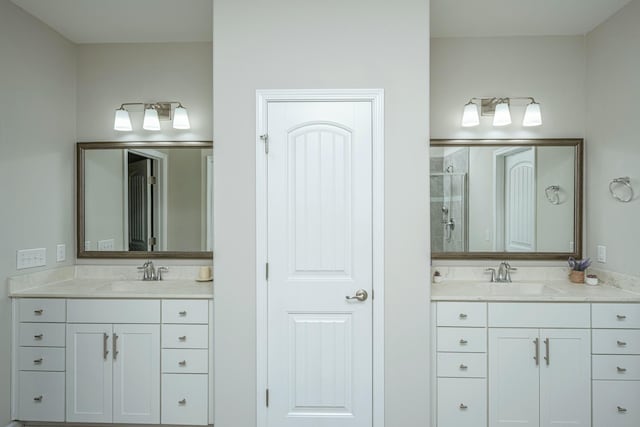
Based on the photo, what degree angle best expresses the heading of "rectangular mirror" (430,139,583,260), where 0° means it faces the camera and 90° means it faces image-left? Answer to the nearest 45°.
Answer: approximately 0°

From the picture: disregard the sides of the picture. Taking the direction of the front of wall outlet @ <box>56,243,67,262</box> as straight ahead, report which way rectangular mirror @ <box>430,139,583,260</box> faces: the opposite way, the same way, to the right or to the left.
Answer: to the right

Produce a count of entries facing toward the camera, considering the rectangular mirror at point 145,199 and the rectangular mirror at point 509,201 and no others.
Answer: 2

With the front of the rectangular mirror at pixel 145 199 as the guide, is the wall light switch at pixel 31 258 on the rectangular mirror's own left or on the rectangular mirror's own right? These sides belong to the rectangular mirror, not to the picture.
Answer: on the rectangular mirror's own right

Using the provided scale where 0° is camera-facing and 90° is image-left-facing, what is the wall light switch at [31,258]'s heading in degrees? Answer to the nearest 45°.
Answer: approximately 315°

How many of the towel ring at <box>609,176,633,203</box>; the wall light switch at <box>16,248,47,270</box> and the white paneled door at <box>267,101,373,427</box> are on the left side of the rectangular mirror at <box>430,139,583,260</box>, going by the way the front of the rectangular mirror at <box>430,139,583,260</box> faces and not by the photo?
1

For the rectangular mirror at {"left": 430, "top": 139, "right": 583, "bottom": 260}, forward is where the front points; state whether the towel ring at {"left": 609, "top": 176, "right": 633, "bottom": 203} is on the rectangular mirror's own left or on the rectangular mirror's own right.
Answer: on the rectangular mirror's own left

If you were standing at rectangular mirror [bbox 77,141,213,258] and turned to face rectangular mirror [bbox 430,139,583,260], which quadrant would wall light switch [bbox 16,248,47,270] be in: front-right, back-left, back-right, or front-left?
back-right

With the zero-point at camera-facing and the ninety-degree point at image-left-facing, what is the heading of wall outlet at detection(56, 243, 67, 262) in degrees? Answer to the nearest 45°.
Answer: approximately 315°
